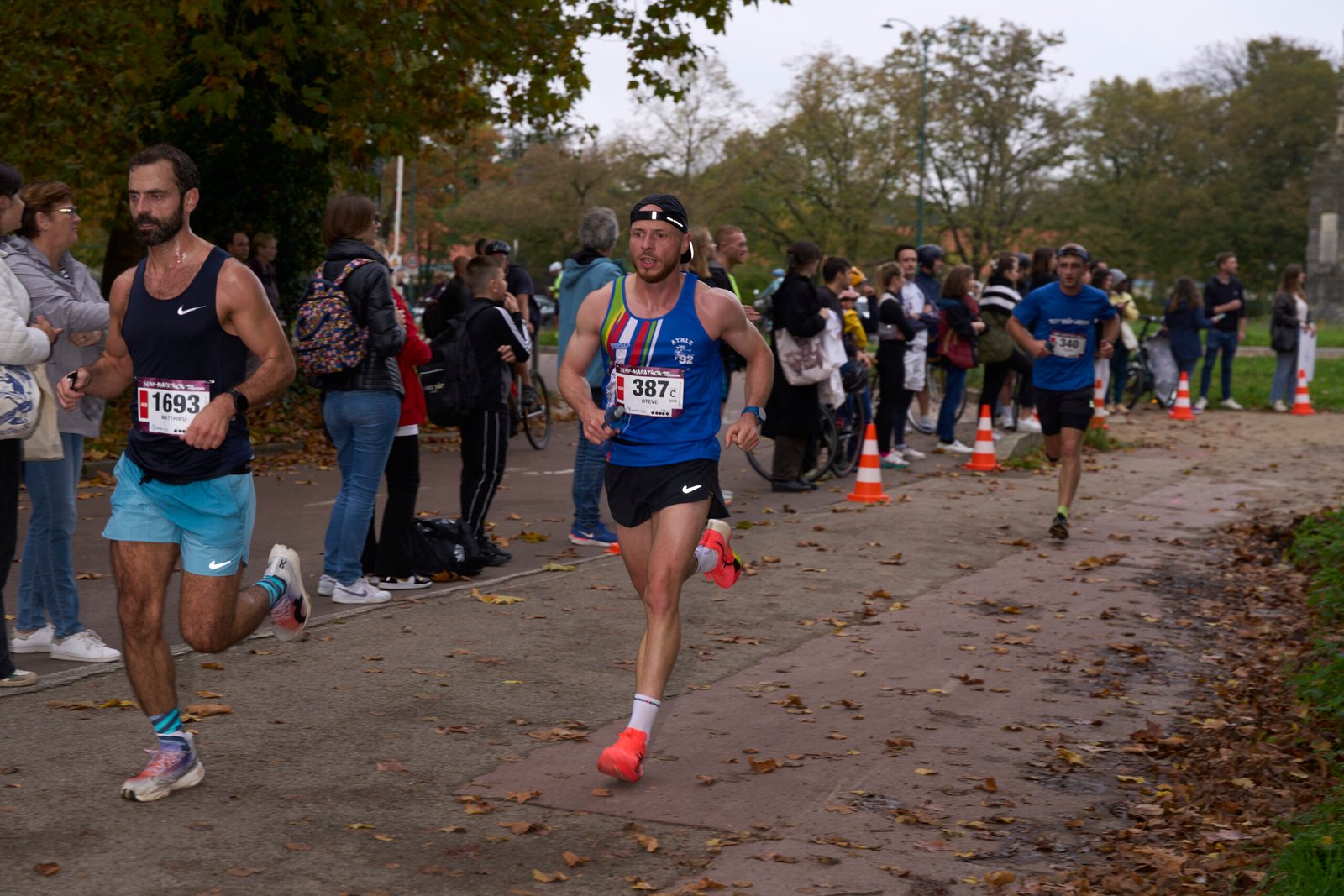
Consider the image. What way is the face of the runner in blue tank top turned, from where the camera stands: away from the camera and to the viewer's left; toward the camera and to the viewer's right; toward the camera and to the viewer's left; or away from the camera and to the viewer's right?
toward the camera and to the viewer's left

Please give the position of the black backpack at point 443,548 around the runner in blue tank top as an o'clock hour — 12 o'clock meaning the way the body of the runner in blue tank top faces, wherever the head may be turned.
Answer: The black backpack is roughly at 4 o'clock from the runner in blue tank top.

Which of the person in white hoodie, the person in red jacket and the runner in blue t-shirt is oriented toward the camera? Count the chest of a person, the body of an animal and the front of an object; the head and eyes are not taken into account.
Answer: the runner in blue t-shirt

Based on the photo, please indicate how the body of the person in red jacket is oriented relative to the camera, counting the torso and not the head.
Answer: to the viewer's right

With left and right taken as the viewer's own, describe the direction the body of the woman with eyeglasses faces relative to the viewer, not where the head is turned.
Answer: facing to the right of the viewer

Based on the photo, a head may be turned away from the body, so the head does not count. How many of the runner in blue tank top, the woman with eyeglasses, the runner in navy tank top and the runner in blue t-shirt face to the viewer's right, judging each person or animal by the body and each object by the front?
1

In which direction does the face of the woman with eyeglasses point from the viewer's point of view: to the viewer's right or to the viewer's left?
to the viewer's right

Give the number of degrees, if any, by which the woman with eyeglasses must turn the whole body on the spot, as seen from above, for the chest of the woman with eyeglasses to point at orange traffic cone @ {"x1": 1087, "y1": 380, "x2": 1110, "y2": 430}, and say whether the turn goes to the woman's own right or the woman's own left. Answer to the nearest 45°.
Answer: approximately 45° to the woman's own left

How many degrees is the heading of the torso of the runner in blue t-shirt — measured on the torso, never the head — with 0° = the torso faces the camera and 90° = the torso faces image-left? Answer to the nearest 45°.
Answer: approximately 0°

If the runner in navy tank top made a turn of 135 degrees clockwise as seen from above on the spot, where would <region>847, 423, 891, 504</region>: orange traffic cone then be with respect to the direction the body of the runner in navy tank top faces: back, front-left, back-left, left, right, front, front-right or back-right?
front-right

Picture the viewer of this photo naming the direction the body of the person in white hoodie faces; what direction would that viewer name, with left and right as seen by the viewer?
facing to the right of the viewer
